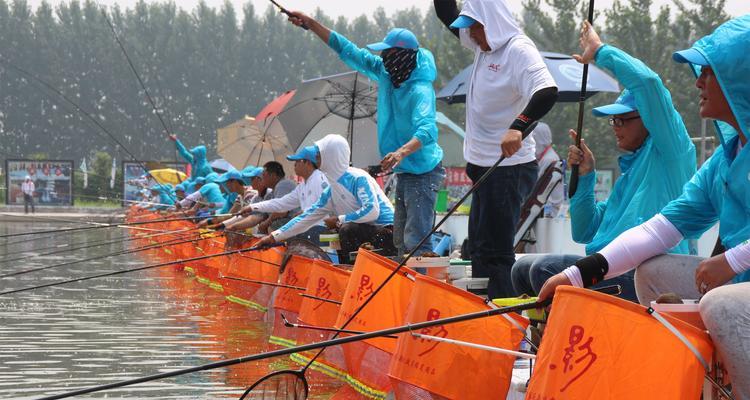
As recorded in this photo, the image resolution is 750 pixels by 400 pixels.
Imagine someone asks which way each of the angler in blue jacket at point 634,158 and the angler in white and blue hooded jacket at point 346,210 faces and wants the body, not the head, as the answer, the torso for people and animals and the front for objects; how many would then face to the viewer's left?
2

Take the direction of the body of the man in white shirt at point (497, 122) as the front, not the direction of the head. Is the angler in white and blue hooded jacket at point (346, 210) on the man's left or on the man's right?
on the man's right

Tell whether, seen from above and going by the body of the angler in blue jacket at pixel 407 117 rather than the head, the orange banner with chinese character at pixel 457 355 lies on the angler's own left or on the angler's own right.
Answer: on the angler's own left

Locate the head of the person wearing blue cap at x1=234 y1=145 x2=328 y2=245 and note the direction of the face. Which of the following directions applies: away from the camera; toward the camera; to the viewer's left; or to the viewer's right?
to the viewer's left

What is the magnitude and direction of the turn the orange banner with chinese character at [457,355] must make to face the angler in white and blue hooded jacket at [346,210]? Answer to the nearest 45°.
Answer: approximately 135° to its right

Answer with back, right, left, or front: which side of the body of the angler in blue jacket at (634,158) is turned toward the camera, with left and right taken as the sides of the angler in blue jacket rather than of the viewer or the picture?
left

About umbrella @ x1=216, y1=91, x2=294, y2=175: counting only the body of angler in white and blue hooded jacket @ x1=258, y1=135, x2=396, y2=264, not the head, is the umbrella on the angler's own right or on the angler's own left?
on the angler's own right

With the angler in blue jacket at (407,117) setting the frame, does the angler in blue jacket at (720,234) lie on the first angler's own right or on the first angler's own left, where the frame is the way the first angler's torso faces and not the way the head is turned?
on the first angler's own left

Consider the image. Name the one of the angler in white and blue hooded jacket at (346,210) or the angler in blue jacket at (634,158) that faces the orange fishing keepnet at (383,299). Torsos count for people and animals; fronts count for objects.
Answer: the angler in blue jacket at (634,158)

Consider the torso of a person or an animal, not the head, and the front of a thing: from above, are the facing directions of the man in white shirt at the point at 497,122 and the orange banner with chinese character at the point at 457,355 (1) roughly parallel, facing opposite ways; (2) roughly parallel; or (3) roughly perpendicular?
roughly parallel

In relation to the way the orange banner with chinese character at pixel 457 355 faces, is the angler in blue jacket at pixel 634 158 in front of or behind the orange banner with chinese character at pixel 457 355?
behind

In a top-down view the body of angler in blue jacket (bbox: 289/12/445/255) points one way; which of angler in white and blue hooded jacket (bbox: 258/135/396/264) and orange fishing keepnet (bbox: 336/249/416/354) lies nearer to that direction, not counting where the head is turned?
the orange fishing keepnet

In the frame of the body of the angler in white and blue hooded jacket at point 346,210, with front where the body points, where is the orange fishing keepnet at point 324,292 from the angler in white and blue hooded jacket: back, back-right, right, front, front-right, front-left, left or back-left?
left

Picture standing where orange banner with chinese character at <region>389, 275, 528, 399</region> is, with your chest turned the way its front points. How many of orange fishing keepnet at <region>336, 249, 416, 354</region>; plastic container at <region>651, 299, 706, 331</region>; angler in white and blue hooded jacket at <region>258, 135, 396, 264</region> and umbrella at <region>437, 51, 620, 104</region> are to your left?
1

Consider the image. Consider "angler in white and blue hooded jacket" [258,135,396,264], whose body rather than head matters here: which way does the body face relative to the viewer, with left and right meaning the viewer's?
facing to the left of the viewer

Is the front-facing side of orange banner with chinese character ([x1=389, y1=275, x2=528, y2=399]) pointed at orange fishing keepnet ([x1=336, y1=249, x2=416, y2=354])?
no

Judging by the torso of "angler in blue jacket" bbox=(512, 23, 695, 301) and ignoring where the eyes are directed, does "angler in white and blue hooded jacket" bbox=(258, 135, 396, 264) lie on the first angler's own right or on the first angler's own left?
on the first angler's own right

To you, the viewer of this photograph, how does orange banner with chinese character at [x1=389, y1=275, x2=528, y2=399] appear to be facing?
facing the viewer and to the left of the viewer
